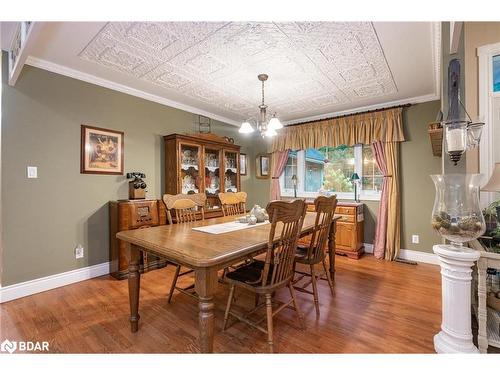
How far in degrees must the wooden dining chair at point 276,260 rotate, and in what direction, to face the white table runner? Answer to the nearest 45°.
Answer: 0° — it already faces it

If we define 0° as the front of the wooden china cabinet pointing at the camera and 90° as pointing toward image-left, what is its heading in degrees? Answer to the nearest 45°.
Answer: approximately 315°

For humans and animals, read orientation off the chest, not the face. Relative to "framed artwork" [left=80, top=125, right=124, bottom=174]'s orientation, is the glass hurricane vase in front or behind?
in front

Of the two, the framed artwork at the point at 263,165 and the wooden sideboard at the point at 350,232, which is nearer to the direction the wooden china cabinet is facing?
the wooden sideboard

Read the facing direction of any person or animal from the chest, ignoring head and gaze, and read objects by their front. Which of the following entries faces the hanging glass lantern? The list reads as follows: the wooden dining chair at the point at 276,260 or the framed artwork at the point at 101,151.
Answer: the framed artwork

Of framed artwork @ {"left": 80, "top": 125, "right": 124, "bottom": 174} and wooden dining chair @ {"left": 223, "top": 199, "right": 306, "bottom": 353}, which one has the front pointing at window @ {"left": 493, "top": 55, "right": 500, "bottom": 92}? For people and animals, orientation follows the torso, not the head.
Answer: the framed artwork

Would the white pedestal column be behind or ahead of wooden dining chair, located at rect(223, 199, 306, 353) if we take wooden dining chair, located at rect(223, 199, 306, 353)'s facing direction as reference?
behind

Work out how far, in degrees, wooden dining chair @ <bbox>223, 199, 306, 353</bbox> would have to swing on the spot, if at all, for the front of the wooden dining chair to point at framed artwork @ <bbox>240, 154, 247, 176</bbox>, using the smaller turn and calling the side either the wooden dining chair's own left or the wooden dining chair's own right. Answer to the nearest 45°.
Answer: approximately 45° to the wooden dining chair's own right

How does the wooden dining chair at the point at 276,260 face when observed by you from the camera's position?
facing away from the viewer and to the left of the viewer

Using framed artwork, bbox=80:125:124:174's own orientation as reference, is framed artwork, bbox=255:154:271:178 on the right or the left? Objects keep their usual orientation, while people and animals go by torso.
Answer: on its left

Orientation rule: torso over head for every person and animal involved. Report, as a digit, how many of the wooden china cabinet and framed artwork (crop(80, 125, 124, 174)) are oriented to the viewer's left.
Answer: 0

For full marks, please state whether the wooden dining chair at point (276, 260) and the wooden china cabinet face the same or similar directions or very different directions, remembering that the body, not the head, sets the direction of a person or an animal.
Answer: very different directions

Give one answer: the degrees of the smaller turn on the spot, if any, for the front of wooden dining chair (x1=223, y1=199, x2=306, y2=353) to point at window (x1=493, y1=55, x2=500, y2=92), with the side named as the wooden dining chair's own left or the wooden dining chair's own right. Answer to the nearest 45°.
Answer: approximately 135° to the wooden dining chair's own right

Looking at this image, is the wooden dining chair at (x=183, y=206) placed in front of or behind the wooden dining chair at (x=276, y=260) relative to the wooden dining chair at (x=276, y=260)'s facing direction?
in front

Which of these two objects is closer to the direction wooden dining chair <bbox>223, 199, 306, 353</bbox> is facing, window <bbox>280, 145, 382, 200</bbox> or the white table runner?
the white table runner
